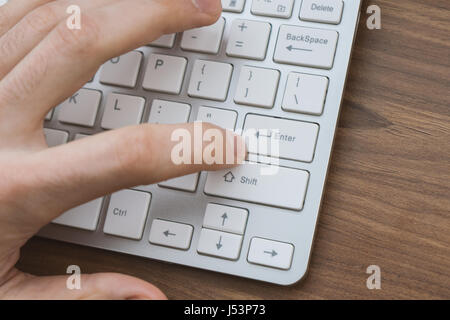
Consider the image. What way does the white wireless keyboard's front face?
toward the camera
